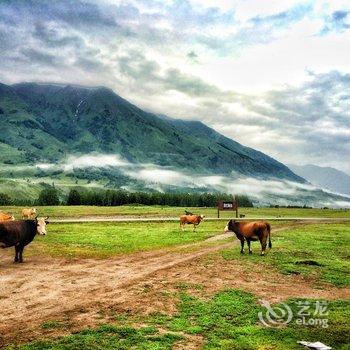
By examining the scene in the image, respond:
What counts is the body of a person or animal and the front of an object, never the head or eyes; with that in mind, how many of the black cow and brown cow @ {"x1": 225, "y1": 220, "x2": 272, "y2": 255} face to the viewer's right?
1

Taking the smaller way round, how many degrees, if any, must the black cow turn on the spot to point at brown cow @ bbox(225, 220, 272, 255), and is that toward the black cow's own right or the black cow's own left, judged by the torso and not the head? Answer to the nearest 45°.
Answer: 0° — it already faces it

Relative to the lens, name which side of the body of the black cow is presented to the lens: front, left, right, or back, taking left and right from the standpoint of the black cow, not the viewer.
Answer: right

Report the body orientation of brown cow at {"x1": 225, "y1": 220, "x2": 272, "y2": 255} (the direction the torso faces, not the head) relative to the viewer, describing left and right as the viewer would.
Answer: facing to the left of the viewer

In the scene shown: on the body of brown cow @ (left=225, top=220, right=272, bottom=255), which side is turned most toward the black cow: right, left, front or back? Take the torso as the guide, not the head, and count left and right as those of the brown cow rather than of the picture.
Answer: front
